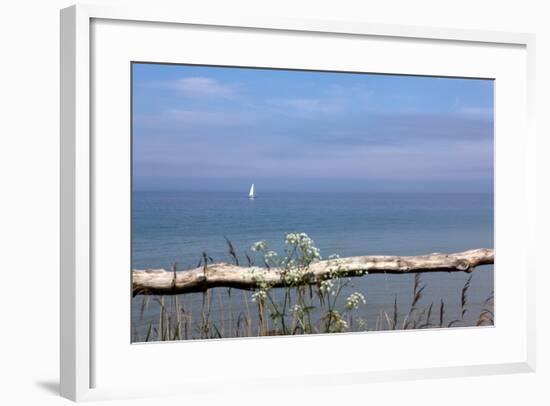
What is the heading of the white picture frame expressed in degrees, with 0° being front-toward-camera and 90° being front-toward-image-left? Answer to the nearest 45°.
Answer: approximately 315°
